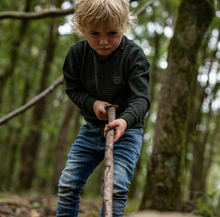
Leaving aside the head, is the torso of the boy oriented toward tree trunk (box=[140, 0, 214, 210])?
no

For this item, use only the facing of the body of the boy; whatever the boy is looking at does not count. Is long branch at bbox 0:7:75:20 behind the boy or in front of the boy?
behind

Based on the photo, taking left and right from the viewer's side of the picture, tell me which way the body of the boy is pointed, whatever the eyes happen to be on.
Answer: facing the viewer

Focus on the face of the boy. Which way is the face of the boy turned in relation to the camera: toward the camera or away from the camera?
toward the camera
